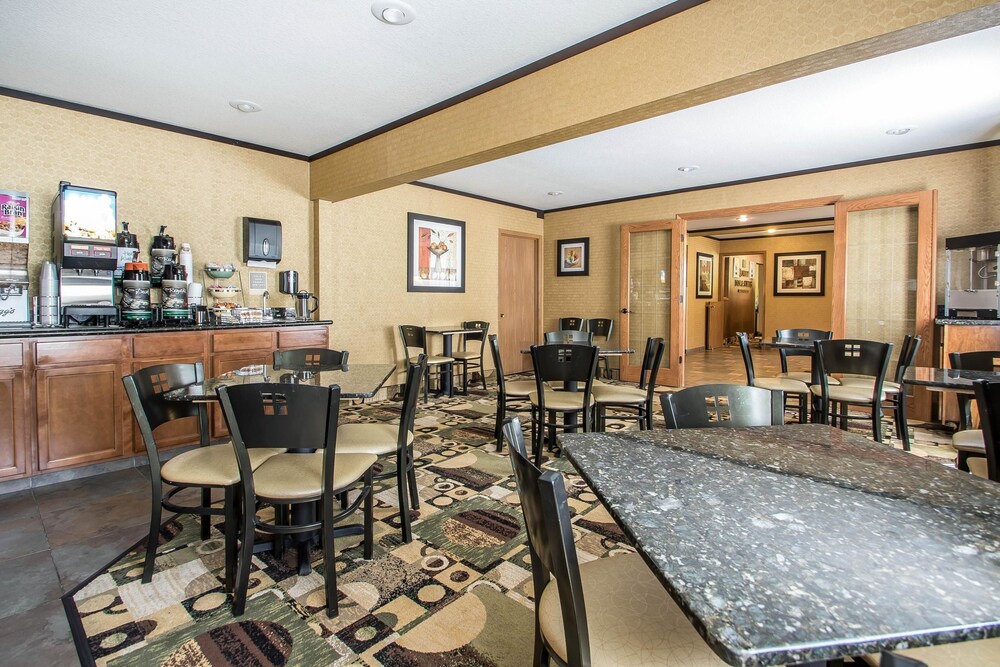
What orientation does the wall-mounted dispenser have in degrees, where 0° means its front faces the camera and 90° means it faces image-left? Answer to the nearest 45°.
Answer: approximately 315°

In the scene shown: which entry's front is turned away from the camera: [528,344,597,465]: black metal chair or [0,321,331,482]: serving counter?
the black metal chair

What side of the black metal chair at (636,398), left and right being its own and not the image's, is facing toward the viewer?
left

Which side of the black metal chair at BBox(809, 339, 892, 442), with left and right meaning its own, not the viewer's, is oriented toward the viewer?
back

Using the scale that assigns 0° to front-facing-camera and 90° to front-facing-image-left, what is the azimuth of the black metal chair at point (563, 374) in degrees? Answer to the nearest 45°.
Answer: approximately 180°

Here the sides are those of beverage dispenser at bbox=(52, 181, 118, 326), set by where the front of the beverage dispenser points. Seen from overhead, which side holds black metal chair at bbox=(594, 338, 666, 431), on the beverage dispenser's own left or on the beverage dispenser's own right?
on the beverage dispenser's own left

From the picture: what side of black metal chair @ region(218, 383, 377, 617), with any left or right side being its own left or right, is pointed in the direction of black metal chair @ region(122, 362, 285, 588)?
left

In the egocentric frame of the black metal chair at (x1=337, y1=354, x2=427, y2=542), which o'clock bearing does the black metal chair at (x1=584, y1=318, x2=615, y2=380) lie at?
the black metal chair at (x1=584, y1=318, x2=615, y2=380) is roughly at 4 o'clock from the black metal chair at (x1=337, y1=354, x2=427, y2=542).

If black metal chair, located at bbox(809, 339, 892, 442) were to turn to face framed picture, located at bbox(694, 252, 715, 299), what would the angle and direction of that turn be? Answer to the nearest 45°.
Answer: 0° — it already faces it

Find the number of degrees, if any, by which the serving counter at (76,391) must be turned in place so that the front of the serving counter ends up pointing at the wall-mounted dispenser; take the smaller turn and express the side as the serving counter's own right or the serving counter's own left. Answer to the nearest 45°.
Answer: approximately 90° to the serving counter's own left

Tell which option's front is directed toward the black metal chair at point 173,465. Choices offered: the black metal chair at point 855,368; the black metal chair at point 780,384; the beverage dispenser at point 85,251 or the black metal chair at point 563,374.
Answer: the beverage dispenser

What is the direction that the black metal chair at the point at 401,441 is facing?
to the viewer's left
